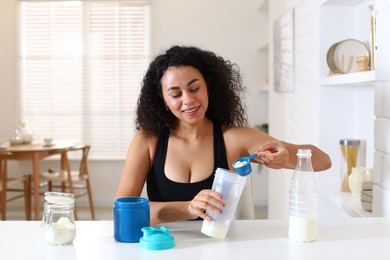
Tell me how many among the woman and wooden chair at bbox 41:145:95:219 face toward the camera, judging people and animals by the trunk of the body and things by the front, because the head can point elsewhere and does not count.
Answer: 1

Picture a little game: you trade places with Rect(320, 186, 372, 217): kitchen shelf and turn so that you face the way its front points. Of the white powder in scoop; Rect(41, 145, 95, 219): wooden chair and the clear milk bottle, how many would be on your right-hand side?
1

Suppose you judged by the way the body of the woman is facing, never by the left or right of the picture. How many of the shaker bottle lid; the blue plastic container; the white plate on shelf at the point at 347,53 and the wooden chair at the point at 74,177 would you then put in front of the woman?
2

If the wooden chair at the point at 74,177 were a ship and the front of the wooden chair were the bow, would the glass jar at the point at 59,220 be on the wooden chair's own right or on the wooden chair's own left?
on the wooden chair's own left

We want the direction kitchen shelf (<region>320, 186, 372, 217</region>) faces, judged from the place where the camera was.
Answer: facing the viewer and to the left of the viewer

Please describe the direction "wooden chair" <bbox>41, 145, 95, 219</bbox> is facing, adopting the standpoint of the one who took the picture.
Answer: facing away from the viewer and to the left of the viewer

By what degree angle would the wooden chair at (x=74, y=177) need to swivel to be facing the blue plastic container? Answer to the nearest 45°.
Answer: approximately 135° to its left

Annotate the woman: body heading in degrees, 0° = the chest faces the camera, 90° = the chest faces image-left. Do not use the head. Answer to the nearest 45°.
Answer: approximately 0°

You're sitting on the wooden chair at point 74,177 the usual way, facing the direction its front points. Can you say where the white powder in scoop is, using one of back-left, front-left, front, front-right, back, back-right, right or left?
back-left

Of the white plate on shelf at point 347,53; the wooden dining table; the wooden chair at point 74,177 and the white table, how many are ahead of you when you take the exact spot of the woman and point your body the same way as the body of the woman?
1

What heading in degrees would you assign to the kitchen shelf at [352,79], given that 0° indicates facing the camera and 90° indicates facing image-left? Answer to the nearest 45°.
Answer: approximately 45°
